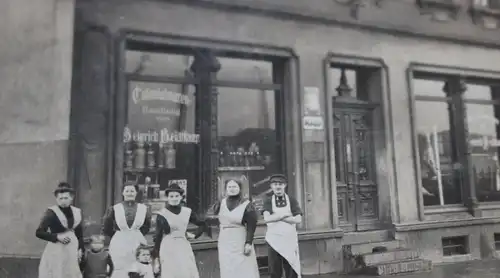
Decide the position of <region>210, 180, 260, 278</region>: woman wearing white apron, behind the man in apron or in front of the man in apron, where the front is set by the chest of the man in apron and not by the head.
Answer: in front

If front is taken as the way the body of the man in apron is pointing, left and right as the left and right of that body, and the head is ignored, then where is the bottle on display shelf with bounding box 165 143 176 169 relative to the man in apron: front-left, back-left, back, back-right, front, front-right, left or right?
back-right

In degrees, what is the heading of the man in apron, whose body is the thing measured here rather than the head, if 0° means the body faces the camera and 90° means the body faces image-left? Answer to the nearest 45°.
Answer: approximately 0°

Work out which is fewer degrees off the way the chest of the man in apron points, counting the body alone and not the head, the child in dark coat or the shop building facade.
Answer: the child in dark coat

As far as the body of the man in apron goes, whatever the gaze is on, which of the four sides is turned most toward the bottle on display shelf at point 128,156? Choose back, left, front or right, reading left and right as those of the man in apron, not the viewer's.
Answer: right

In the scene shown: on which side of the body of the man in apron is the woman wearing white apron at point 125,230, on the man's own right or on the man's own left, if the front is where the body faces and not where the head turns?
on the man's own right

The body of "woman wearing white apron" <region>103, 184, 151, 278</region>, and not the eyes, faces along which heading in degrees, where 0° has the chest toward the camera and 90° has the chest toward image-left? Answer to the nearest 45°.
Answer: approximately 0°

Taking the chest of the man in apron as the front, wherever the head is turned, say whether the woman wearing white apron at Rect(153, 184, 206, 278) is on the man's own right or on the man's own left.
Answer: on the man's own right

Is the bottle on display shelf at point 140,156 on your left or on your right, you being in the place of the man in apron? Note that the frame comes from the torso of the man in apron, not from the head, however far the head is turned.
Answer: on your right

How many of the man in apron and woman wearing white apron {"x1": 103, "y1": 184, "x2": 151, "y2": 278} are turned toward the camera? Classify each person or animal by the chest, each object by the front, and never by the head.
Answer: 2
